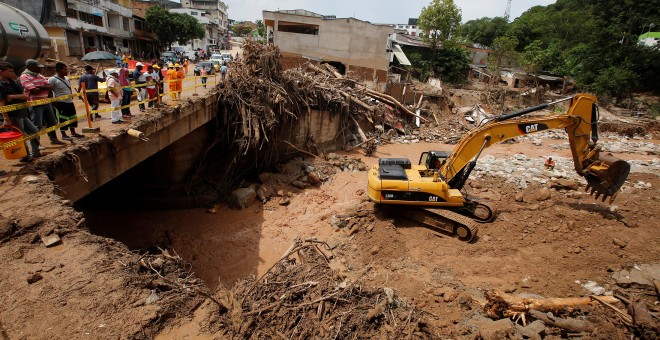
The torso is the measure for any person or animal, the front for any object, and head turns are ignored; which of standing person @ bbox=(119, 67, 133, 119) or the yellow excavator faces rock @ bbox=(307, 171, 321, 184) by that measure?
the standing person

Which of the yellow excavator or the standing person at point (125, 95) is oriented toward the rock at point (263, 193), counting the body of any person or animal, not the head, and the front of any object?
the standing person

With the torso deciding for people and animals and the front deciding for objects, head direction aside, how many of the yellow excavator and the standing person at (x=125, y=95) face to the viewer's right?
2

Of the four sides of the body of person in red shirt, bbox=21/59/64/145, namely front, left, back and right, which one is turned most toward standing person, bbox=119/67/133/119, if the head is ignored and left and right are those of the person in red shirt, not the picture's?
left

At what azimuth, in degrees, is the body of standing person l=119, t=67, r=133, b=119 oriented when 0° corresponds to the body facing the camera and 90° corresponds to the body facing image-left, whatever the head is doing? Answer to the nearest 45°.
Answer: approximately 270°

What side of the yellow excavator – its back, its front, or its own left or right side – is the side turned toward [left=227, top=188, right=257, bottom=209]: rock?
back

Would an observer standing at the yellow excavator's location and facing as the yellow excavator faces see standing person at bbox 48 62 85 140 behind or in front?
behind

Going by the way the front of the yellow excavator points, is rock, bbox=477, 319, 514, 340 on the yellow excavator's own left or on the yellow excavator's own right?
on the yellow excavator's own right

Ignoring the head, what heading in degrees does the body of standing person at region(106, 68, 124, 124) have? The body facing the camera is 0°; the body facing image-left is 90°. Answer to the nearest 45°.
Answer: approximately 270°

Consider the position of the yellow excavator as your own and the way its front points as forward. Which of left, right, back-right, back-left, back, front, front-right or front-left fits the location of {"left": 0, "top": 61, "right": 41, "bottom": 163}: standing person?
back-right

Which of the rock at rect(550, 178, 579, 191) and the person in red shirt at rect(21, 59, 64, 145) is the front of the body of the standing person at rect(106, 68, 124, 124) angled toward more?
the rock

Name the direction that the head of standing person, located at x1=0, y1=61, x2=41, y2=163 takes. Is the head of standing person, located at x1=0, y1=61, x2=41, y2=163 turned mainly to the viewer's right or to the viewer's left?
to the viewer's right

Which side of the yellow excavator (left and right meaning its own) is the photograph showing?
right
